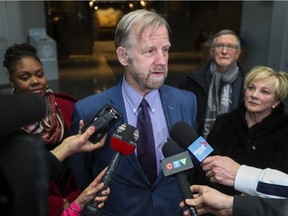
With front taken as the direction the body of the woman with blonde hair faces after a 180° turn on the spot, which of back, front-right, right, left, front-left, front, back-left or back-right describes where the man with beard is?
back

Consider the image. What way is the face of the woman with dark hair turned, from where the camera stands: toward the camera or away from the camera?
toward the camera

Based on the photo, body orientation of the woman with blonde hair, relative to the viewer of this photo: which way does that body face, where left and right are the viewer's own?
facing the viewer and to the left of the viewer

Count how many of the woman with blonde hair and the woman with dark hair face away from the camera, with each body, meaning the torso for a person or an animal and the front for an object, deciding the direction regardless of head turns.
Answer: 0

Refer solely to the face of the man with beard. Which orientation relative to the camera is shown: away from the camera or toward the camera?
toward the camera

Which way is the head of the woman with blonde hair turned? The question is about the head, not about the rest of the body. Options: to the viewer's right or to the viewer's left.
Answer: to the viewer's left

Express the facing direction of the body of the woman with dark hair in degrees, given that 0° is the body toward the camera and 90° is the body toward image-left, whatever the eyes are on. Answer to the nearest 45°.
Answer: approximately 315°
